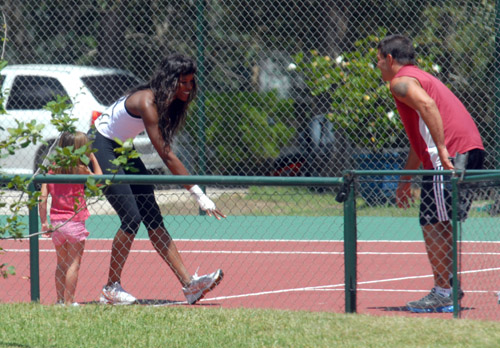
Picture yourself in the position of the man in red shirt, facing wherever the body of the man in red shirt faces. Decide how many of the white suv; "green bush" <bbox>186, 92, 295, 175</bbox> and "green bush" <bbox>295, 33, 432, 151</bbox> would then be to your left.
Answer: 0

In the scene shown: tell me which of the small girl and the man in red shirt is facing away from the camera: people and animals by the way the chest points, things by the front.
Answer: the small girl

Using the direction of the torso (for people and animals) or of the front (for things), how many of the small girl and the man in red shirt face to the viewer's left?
1

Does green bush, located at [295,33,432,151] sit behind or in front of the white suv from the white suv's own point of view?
behind

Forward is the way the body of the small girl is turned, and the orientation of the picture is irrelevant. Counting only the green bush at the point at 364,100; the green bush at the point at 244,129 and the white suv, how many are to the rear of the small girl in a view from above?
0

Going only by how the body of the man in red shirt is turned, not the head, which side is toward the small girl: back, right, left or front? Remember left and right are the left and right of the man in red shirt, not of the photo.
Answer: front

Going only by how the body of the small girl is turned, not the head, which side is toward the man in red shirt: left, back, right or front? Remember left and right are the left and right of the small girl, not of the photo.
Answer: right

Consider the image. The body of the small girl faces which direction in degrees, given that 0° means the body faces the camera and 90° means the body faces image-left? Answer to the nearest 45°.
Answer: approximately 180°

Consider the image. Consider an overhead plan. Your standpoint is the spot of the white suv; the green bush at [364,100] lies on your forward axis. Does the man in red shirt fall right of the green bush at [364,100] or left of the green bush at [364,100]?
right

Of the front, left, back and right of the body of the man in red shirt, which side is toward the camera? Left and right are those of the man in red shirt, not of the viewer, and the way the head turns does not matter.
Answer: left

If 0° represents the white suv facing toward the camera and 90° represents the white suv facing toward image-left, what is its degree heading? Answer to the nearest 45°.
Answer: approximately 135°

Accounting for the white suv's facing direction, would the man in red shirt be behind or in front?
behind

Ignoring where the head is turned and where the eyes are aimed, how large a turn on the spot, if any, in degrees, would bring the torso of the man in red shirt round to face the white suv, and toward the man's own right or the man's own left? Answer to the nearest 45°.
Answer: approximately 45° to the man's own right

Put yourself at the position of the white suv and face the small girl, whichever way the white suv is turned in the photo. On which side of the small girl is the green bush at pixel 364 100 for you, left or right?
left

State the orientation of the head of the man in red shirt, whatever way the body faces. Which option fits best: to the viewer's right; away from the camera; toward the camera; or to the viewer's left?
to the viewer's left

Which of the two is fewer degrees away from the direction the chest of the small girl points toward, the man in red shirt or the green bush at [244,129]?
the green bush
